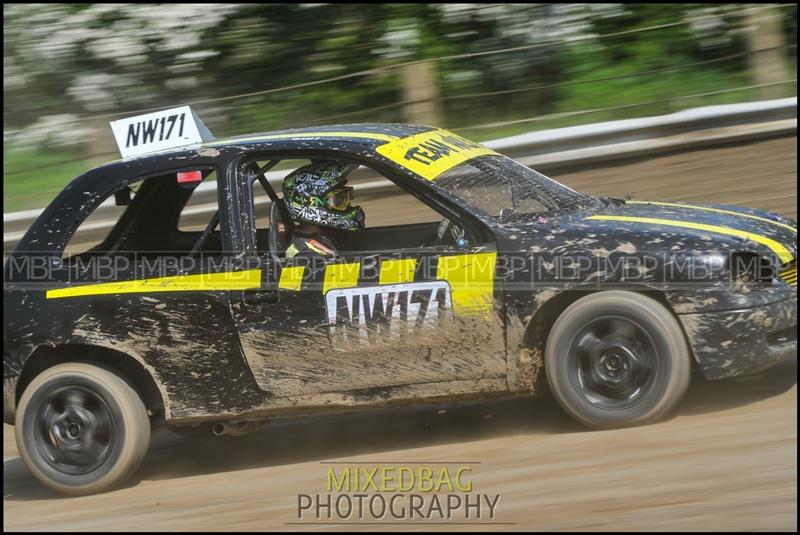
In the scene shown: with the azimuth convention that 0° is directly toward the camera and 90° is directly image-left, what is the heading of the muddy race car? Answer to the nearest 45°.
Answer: approximately 270°

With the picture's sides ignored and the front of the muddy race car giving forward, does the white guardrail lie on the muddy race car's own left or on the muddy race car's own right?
on the muddy race car's own left

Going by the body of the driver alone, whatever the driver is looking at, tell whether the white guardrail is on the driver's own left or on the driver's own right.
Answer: on the driver's own left

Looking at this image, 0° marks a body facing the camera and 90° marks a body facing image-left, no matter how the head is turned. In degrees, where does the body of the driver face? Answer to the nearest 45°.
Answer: approximately 270°
